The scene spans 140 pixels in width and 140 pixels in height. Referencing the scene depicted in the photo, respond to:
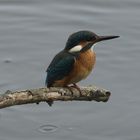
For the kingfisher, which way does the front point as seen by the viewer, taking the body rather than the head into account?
to the viewer's right
